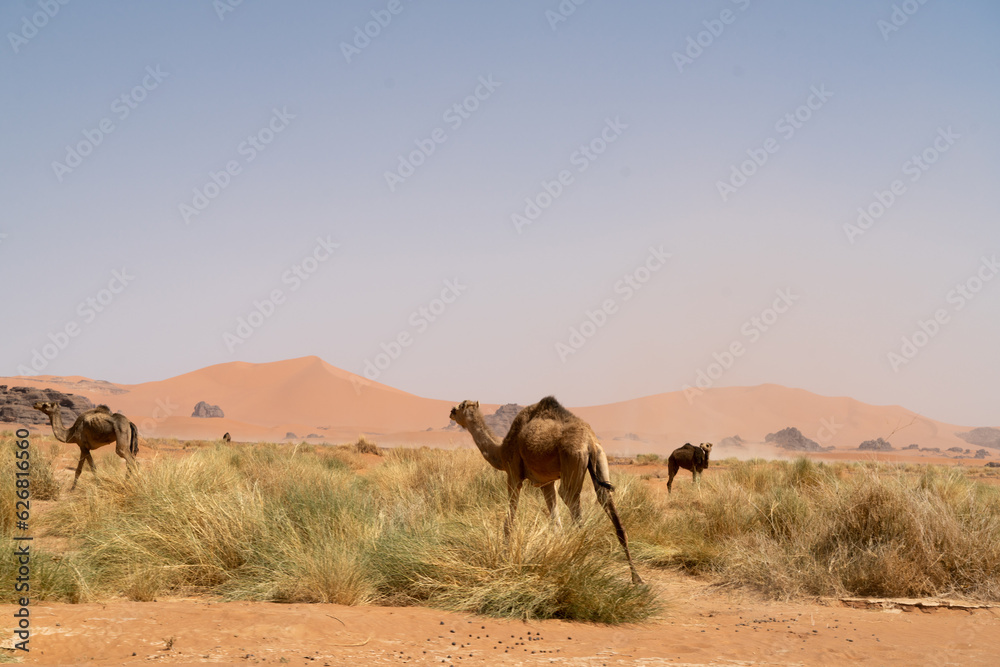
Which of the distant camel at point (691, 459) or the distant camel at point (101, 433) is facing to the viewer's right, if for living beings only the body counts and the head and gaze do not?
the distant camel at point (691, 459)

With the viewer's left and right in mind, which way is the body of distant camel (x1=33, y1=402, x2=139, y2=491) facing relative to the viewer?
facing to the left of the viewer

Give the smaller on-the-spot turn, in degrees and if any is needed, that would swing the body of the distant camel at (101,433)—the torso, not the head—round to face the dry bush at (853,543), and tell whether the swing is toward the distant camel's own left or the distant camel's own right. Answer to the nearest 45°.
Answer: approximately 135° to the distant camel's own left

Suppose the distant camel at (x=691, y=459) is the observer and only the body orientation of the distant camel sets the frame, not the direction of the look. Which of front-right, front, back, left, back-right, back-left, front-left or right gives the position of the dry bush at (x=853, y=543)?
right

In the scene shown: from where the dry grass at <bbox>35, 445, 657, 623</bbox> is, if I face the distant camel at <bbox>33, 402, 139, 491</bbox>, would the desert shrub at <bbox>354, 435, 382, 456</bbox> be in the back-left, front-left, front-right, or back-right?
front-right

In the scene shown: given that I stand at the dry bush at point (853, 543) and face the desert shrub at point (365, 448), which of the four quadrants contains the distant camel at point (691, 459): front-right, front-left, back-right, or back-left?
front-right

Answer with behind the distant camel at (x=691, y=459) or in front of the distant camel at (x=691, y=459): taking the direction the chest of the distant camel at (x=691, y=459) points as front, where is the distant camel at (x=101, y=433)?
behind

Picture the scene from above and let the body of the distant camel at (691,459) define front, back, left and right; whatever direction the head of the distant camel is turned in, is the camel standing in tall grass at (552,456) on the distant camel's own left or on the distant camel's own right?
on the distant camel's own right

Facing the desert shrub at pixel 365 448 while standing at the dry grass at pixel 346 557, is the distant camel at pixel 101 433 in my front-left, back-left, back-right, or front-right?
front-left

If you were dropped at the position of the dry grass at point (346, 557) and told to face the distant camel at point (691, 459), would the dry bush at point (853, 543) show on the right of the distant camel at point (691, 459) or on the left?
right

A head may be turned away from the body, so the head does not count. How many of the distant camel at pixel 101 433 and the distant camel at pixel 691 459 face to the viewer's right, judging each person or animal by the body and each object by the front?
1

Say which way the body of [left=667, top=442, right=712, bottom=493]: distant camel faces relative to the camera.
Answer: to the viewer's right

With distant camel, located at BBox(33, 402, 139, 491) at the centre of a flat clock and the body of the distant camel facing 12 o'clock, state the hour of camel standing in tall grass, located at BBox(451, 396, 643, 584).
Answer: The camel standing in tall grass is roughly at 8 o'clock from the distant camel.
